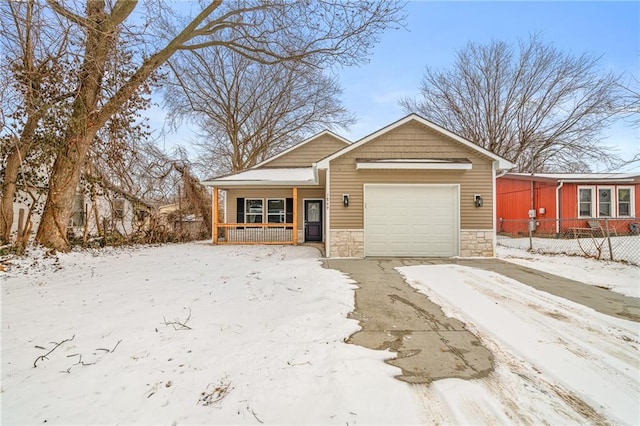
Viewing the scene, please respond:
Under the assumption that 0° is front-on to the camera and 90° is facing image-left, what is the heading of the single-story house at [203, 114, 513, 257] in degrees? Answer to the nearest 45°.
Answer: approximately 0°

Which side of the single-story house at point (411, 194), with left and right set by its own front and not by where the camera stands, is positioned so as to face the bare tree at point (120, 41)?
right

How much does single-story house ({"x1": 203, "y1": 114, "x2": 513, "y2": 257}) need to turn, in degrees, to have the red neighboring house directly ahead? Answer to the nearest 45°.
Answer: approximately 135° to its left

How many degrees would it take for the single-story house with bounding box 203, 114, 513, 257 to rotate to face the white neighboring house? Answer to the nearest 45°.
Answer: approximately 90° to its right
